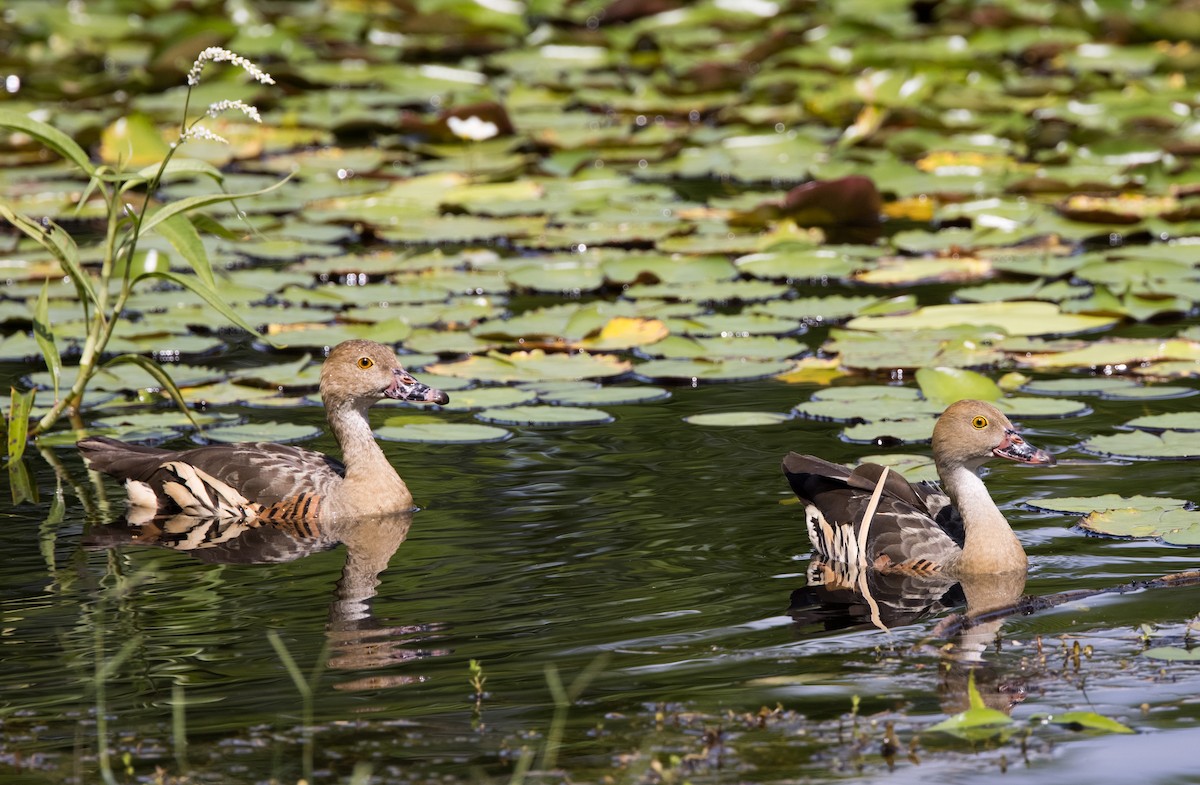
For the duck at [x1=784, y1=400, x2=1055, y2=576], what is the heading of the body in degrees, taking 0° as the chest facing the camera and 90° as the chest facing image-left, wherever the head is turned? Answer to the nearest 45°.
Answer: approximately 270°

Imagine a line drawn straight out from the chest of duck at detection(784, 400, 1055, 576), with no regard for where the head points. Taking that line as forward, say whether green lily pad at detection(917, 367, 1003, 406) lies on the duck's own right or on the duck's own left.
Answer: on the duck's own left

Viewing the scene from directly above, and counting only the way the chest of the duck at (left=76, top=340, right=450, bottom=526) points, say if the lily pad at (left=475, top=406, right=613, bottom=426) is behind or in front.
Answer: in front

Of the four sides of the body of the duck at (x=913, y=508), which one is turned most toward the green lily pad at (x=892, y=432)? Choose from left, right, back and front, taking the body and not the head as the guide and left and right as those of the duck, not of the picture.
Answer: left

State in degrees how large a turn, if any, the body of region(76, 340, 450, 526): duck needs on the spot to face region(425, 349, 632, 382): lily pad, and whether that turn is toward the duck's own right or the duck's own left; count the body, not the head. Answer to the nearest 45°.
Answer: approximately 45° to the duck's own left

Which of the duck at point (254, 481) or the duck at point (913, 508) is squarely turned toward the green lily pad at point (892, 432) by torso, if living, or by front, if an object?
the duck at point (254, 481)

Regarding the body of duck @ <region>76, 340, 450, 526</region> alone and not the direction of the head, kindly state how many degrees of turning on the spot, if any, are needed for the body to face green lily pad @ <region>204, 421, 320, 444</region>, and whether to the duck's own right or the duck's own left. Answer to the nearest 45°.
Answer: approximately 90° to the duck's own left

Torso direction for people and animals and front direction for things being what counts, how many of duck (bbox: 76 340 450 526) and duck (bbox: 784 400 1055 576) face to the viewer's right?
2

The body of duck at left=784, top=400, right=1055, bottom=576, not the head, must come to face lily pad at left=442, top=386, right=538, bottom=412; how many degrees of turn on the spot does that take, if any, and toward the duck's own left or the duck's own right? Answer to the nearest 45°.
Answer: approximately 135° to the duck's own left

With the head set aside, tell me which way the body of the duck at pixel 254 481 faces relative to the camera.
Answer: to the viewer's right

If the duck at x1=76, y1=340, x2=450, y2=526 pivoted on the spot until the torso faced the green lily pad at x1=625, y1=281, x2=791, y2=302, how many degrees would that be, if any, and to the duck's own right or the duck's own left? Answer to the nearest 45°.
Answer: approximately 45° to the duck's own left

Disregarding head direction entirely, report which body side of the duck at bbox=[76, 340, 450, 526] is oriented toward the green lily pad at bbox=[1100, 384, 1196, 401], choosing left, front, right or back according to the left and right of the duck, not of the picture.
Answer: front

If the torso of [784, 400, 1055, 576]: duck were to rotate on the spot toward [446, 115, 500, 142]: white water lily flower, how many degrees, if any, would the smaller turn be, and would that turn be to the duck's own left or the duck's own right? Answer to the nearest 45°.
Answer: approximately 135° to the duck's own left

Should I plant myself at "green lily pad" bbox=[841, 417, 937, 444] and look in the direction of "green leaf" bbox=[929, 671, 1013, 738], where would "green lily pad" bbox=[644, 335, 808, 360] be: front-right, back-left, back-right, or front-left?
back-right

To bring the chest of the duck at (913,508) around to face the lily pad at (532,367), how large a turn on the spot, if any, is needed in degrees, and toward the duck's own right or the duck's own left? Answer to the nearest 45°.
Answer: approximately 135° to the duck's own left
